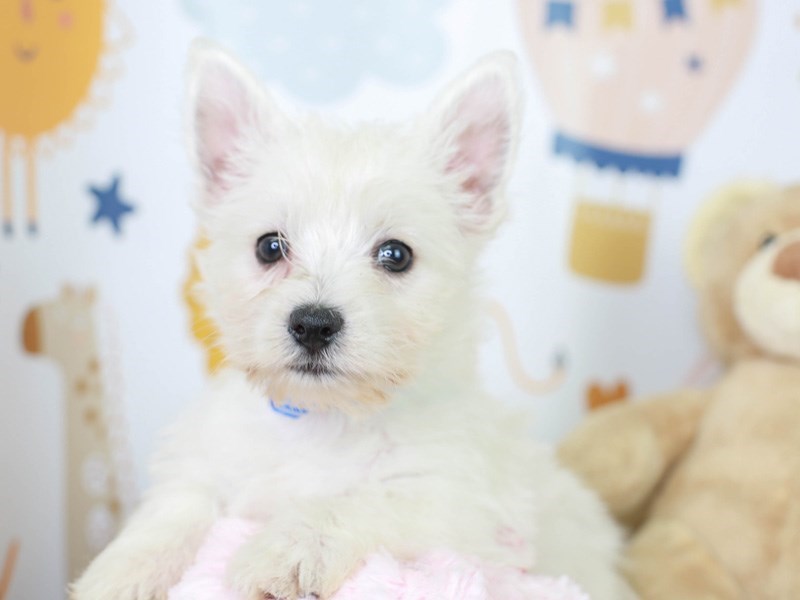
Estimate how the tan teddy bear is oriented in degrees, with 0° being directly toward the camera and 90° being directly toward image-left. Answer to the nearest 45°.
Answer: approximately 0°

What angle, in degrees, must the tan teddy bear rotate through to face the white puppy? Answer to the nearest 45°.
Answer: approximately 45° to its right

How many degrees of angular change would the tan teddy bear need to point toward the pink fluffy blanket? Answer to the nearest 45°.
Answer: approximately 45° to its right
